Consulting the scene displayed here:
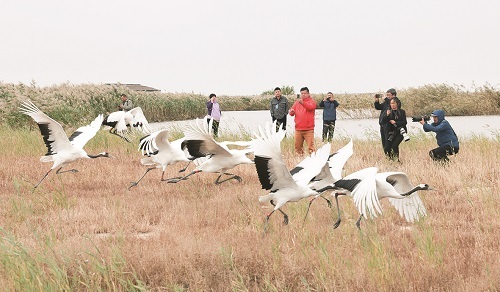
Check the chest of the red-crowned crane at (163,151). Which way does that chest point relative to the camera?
to the viewer's right

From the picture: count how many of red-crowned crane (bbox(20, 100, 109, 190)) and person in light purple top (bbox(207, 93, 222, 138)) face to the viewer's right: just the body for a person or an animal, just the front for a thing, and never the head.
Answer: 1

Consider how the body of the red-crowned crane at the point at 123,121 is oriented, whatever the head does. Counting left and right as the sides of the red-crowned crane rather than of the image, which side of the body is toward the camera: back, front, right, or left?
right

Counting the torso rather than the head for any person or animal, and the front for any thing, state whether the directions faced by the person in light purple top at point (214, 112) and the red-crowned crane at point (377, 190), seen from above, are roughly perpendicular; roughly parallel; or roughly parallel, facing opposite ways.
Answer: roughly perpendicular

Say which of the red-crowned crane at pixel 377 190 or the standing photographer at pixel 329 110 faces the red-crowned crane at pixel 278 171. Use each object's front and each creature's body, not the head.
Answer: the standing photographer

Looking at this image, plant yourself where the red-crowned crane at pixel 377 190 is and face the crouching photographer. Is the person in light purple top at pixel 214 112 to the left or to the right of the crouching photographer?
left

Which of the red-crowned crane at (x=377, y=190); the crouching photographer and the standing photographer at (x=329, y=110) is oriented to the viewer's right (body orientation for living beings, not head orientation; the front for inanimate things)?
the red-crowned crane

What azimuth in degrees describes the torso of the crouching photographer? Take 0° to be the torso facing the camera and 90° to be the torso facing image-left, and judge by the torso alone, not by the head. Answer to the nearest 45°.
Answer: approximately 90°

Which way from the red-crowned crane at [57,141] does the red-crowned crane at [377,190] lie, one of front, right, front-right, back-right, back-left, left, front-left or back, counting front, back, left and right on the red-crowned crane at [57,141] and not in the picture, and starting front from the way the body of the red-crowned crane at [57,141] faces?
front-right

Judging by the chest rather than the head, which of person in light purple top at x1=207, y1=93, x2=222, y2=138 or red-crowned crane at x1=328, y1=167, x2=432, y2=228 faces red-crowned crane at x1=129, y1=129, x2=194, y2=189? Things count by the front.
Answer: the person in light purple top

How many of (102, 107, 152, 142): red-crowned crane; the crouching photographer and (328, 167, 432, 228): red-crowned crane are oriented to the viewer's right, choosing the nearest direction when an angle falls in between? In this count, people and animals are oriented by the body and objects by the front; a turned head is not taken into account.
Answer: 2
